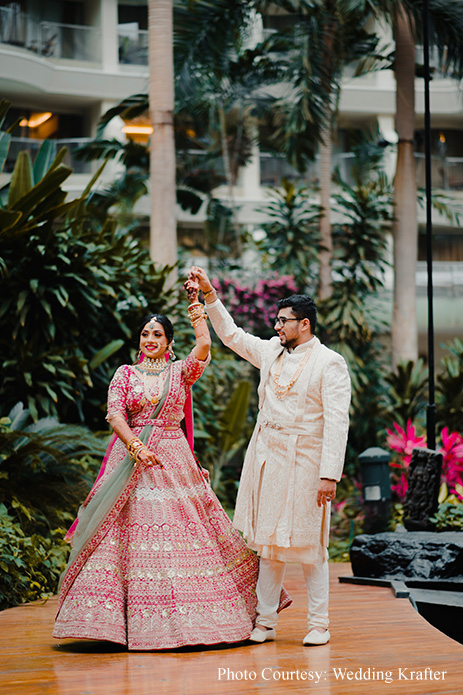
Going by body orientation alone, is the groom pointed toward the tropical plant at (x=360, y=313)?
no

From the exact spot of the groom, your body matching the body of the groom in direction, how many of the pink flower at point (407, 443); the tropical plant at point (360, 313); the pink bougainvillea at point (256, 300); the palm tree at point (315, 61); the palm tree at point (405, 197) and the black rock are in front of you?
0

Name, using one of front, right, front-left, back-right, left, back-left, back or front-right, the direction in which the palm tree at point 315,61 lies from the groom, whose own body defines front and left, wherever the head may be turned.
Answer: back-right

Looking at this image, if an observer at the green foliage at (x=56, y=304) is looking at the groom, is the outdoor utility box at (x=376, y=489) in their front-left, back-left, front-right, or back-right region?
front-left

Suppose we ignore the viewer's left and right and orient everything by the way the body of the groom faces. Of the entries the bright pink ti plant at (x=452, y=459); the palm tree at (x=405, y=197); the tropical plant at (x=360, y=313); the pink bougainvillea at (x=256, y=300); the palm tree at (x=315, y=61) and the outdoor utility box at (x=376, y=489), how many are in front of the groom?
0

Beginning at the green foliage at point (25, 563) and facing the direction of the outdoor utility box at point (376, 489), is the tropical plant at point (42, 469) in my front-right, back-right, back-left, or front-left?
front-left

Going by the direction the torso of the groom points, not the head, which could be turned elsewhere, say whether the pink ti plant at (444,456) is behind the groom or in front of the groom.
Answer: behind

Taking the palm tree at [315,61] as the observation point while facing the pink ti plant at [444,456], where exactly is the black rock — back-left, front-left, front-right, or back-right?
front-right

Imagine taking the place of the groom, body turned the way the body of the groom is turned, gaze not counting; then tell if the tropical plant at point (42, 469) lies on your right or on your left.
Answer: on your right

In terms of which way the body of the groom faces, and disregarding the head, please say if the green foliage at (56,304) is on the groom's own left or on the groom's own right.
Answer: on the groom's own right

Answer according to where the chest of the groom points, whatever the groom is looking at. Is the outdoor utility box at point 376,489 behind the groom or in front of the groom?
behind

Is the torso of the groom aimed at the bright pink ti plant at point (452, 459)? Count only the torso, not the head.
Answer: no

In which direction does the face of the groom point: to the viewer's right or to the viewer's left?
to the viewer's left
